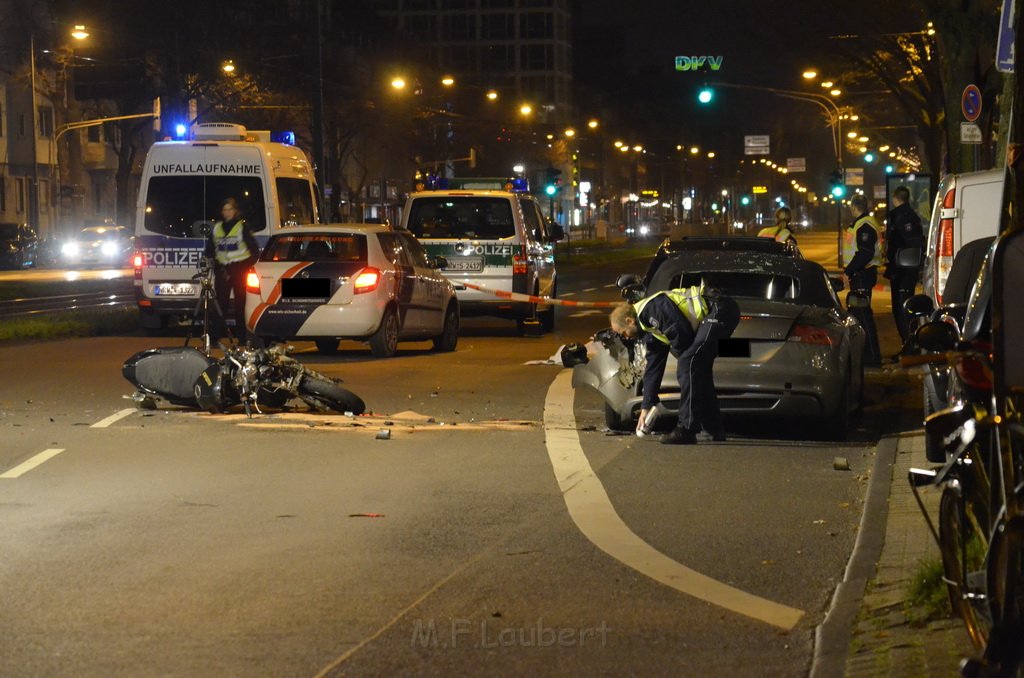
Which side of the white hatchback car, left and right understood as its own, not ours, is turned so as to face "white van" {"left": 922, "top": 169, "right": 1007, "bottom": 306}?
right

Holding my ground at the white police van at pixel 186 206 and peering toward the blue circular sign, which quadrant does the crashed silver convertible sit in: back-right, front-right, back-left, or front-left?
front-right

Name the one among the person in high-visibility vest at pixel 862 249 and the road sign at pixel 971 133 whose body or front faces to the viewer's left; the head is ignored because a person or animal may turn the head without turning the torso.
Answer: the person in high-visibility vest

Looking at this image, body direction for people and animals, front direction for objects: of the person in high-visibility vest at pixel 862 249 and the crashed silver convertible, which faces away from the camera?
the crashed silver convertible

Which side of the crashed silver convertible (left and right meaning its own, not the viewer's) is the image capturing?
back

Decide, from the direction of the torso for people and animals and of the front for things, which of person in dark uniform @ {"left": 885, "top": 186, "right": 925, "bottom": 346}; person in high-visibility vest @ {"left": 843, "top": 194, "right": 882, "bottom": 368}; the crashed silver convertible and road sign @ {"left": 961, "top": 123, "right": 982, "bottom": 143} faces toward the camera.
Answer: the road sign

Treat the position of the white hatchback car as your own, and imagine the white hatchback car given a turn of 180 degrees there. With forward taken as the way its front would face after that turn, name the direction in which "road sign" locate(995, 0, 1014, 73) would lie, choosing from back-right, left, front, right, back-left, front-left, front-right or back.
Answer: left

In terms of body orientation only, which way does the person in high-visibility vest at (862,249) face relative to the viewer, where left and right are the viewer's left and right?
facing to the left of the viewer

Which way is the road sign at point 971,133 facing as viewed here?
toward the camera

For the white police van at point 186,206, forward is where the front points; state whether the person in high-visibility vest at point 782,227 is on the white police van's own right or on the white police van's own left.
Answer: on the white police van's own right

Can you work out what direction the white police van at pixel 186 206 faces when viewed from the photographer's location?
facing away from the viewer and to the right of the viewer

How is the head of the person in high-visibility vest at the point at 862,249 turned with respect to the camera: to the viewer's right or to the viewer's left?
to the viewer's left

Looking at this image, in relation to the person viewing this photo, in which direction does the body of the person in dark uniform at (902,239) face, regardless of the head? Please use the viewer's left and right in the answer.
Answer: facing to the left of the viewer

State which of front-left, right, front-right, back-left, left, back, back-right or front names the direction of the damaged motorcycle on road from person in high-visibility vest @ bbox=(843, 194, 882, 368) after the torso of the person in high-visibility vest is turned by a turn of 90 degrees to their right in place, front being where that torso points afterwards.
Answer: back-left

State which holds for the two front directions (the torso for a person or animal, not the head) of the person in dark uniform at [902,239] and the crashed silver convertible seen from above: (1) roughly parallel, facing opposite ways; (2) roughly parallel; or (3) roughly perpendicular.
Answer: roughly perpendicular

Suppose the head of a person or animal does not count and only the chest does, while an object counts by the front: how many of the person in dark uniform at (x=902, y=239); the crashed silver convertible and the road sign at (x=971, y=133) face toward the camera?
1

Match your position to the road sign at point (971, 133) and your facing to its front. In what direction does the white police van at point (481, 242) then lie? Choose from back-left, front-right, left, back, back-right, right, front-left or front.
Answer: right
